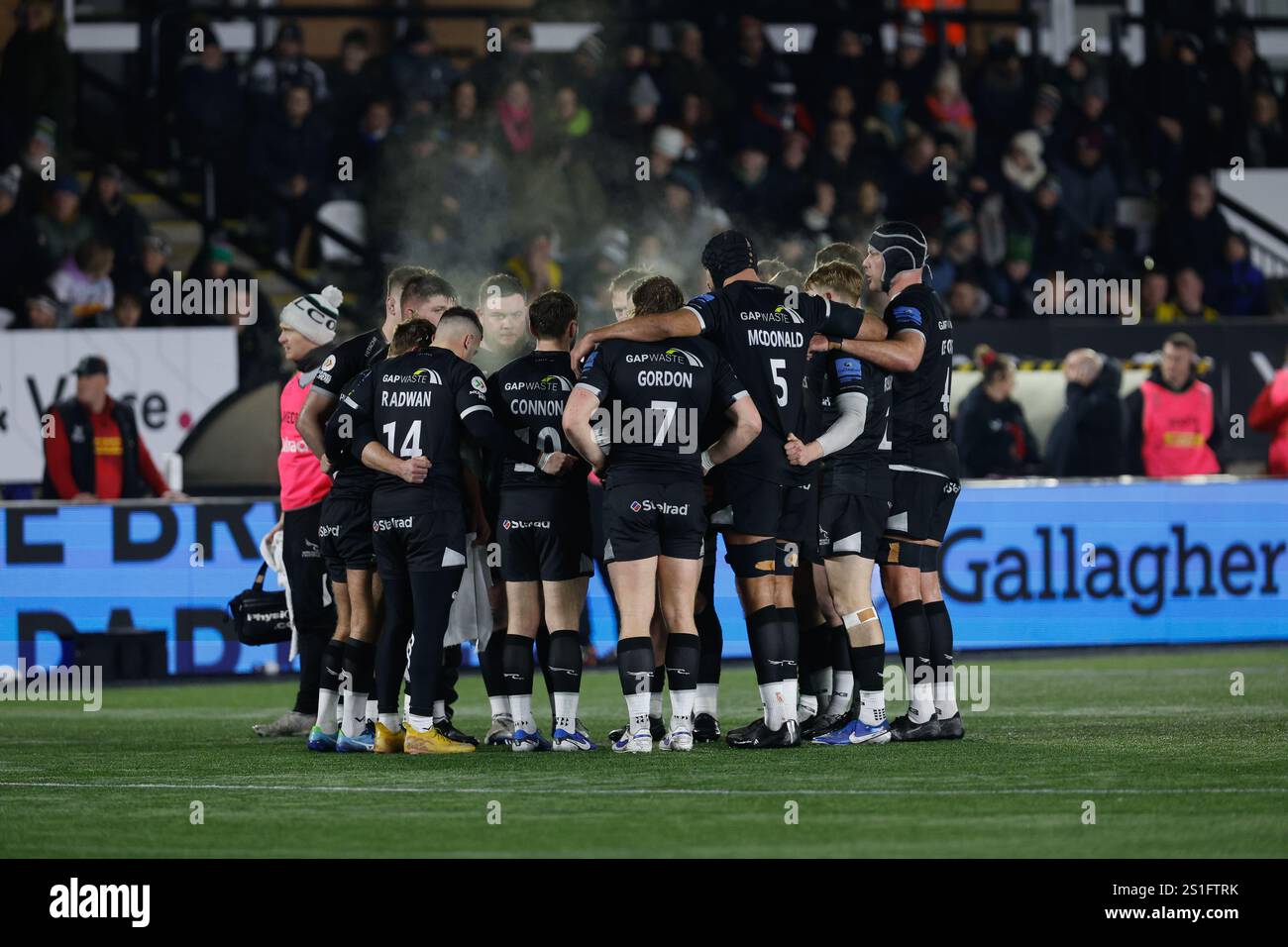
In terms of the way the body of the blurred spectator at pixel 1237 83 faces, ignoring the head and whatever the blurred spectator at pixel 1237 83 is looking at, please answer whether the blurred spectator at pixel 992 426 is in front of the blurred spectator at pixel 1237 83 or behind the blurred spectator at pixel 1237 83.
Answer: in front

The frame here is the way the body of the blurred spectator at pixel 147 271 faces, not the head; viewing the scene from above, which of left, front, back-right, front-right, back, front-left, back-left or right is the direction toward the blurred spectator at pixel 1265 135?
left

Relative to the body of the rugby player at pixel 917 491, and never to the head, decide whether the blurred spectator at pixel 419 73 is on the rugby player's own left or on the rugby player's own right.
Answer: on the rugby player's own right

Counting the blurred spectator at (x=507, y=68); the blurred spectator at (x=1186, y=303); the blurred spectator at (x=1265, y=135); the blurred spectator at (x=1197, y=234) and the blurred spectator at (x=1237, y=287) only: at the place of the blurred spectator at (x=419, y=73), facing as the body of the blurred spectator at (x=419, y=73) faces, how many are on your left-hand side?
5

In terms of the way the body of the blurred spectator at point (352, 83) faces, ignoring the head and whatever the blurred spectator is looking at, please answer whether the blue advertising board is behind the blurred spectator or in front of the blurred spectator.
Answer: in front

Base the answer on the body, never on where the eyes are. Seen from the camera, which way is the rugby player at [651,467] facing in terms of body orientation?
away from the camera

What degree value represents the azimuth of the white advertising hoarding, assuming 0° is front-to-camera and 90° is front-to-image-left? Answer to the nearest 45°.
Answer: approximately 0°

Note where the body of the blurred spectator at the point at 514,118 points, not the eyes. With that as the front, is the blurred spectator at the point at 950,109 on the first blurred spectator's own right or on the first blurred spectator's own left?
on the first blurred spectator's own left

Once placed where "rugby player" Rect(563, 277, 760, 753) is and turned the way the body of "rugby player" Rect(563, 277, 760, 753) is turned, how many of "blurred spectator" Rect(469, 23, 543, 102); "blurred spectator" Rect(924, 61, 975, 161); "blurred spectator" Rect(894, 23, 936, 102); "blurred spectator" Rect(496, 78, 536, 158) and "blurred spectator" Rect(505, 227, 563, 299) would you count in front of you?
5
